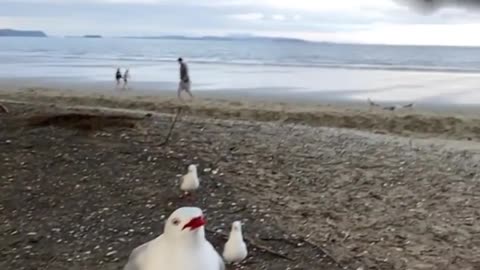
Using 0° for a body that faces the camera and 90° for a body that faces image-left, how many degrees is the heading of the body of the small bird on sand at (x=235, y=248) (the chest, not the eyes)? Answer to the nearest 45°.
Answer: approximately 0°

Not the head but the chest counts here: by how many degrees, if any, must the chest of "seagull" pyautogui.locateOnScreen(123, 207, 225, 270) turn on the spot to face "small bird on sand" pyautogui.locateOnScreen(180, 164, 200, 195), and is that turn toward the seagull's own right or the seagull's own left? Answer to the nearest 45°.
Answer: approximately 135° to the seagull's own left

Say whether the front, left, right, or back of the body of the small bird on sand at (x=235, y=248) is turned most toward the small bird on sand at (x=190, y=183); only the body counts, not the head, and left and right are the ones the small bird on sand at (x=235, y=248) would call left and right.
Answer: back

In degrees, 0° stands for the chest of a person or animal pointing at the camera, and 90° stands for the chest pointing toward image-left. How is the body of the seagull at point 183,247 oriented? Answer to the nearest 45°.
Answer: approximately 315°

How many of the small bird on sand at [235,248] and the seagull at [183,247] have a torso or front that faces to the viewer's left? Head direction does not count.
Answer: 0
